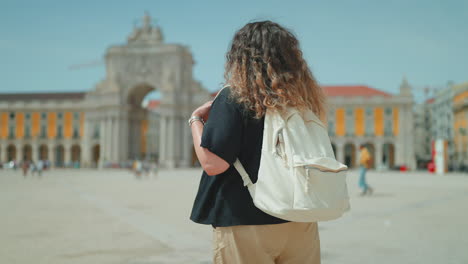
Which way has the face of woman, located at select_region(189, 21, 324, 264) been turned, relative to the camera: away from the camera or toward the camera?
away from the camera

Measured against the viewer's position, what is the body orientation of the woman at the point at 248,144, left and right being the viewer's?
facing away from the viewer and to the left of the viewer

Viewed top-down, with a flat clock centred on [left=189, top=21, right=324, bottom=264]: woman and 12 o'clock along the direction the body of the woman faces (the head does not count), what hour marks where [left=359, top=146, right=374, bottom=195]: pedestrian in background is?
The pedestrian in background is roughly at 2 o'clock from the woman.
